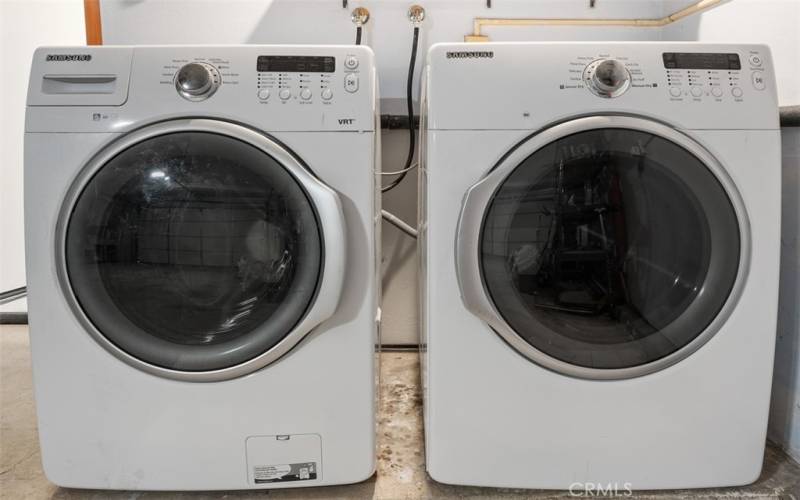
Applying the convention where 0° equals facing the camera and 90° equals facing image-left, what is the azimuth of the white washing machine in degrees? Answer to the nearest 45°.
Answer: approximately 0°

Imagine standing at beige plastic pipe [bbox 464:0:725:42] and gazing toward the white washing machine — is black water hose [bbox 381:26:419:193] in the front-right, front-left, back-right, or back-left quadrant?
front-right

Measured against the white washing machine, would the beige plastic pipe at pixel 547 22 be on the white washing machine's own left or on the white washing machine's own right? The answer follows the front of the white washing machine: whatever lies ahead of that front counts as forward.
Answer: on the white washing machine's own left

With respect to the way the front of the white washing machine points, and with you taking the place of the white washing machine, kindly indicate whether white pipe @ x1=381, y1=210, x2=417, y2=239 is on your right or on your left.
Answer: on your left

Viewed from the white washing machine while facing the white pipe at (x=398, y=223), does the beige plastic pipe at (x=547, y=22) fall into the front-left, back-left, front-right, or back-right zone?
front-right

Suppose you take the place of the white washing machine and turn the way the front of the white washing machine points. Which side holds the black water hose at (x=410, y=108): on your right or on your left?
on your left

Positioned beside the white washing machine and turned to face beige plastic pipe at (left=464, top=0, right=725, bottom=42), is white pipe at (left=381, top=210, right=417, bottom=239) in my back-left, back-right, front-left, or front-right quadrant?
front-left

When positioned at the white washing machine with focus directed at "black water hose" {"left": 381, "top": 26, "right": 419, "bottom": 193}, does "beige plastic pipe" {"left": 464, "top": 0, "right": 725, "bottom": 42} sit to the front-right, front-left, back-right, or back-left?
front-right

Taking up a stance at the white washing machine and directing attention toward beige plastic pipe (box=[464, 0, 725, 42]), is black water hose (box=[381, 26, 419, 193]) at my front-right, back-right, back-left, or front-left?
front-left
